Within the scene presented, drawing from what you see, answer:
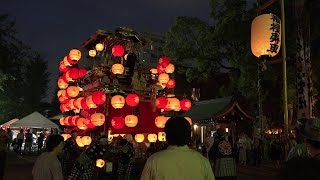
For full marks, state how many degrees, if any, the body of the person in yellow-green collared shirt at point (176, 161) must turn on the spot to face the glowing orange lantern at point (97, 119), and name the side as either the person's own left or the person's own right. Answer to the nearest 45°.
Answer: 0° — they already face it

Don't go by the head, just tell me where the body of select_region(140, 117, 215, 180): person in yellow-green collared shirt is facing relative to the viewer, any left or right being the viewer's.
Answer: facing away from the viewer

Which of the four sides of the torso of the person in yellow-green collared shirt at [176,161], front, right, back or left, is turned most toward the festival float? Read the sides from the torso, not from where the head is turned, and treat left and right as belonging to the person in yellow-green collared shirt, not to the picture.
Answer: front

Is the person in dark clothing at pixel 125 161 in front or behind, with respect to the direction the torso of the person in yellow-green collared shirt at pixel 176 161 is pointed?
in front

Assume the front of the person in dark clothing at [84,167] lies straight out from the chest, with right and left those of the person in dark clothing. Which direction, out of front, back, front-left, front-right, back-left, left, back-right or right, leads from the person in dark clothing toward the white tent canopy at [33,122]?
left

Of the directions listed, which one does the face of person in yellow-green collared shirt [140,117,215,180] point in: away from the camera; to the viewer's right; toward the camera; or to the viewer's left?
away from the camera

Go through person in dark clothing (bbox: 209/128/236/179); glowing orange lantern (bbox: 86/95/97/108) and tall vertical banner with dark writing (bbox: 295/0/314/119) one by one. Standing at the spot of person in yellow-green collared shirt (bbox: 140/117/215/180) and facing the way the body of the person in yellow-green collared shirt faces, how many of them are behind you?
0

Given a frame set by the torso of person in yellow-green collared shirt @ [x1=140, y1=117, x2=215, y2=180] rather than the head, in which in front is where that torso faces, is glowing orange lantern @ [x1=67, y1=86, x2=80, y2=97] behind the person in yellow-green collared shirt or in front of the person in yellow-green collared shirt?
in front

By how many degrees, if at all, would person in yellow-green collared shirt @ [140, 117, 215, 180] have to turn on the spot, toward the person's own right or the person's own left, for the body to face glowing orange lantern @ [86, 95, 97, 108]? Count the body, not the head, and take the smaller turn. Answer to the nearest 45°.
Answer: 0° — they already face it
